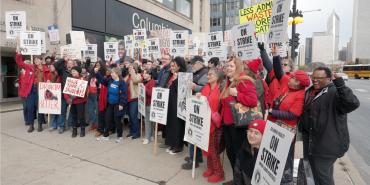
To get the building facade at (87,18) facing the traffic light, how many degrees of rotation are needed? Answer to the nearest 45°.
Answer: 0° — it already faces it

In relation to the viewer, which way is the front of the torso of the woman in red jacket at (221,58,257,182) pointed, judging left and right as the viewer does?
facing the viewer and to the left of the viewer

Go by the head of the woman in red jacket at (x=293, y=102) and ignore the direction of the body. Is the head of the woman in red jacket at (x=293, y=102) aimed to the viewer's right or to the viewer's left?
to the viewer's left

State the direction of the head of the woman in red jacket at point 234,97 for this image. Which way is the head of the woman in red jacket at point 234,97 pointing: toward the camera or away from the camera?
toward the camera

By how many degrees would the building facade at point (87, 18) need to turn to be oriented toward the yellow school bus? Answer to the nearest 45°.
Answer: approximately 90° to its left

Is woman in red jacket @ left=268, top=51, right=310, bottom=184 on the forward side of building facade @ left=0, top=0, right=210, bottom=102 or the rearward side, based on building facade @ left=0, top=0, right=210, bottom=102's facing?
on the forward side

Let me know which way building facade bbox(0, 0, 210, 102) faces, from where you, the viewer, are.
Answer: facing the viewer and to the right of the viewer

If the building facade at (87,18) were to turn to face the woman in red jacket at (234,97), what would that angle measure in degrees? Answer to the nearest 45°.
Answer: approximately 45° to its right
